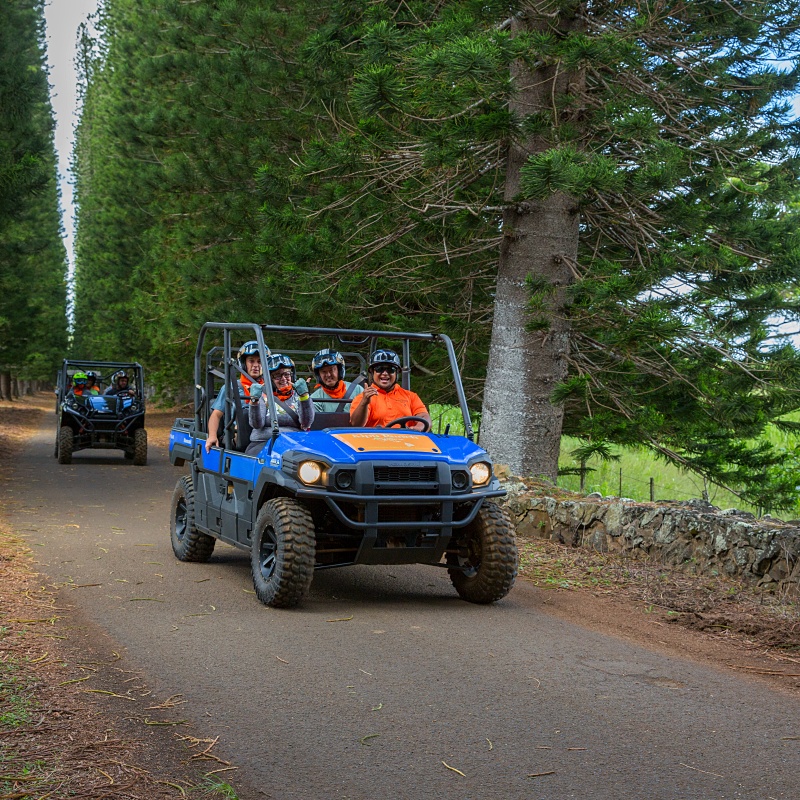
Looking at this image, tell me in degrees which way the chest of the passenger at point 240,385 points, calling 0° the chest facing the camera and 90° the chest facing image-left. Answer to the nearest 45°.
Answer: approximately 315°

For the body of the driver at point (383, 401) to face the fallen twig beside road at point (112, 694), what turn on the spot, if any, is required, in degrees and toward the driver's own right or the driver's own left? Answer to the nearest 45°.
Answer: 0° — they already face it

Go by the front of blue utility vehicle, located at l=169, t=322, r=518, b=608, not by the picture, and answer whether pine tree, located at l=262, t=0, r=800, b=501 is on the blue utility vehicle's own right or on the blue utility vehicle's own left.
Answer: on the blue utility vehicle's own left

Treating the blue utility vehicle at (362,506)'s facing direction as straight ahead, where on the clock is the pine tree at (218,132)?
The pine tree is roughly at 7 o'clock from the blue utility vehicle.

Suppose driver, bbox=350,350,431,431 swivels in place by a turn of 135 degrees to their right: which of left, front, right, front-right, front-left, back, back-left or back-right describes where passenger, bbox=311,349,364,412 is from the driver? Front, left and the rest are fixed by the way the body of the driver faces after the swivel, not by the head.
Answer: front

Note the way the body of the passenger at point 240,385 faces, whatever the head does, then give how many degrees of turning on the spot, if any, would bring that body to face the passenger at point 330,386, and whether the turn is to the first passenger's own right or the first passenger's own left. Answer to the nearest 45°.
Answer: approximately 45° to the first passenger's own left

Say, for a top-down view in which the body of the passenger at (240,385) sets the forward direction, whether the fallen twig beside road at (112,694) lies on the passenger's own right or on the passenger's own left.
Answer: on the passenger's own right

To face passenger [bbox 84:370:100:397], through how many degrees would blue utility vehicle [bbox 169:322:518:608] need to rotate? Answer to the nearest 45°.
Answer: approximately 135° to its left

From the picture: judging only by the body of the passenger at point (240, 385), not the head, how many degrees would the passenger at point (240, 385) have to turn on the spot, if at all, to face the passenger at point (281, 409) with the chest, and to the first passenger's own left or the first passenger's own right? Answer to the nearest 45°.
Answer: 0° — they already face them

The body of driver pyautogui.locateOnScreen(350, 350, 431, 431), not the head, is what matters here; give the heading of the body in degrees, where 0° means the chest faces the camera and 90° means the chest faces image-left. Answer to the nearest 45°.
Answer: approximately 0°

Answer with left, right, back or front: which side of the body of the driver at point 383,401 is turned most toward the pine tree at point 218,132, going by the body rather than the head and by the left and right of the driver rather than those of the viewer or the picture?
back

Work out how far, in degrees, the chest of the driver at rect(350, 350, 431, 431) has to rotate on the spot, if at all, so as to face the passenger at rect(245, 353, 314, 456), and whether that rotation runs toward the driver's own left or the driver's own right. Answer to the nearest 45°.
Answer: approximately 90° to the driver's own right
